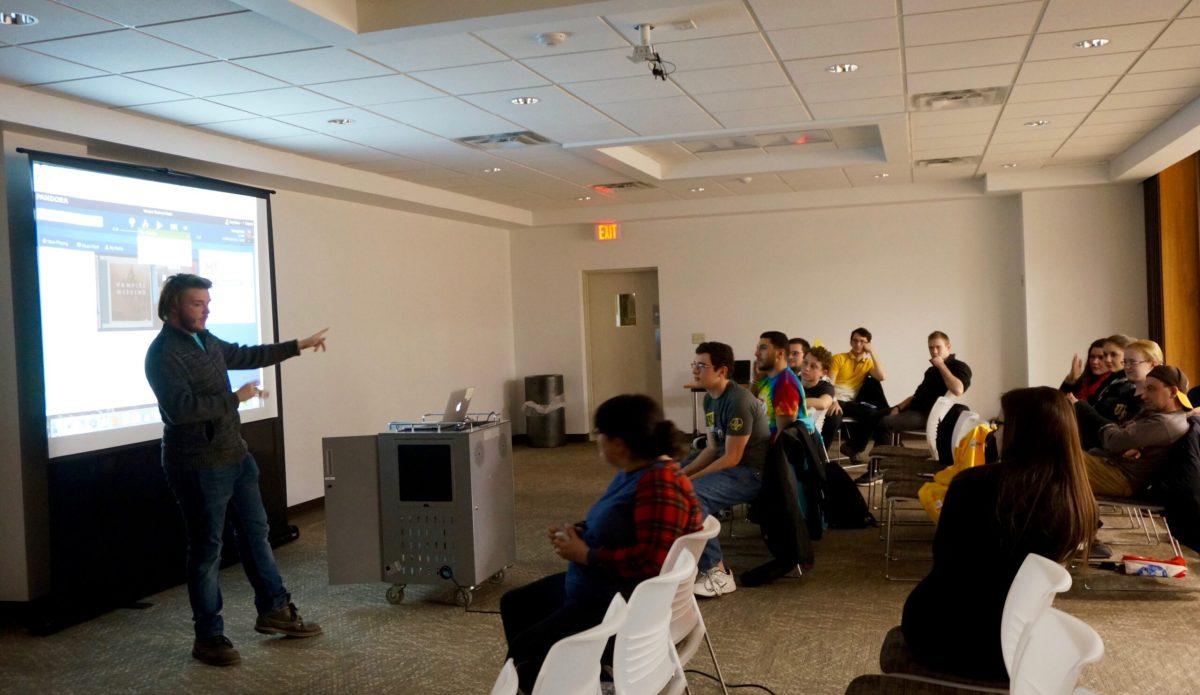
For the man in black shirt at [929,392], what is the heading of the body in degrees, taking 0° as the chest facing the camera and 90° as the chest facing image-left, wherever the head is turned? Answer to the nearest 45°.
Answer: approximately 45°

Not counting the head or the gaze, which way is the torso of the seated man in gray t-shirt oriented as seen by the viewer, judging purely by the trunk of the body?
to the viewer's left

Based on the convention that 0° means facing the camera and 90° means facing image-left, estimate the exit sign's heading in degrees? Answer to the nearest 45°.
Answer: approximately 0°

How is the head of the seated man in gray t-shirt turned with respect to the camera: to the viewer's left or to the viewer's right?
to the viewer's left

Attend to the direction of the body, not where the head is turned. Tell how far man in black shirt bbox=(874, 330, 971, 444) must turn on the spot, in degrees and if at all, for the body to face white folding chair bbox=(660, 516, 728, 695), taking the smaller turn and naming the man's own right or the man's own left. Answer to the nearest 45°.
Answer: approximately 45° to the man's own left

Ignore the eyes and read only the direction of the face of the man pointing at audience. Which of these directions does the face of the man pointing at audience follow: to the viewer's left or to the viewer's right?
to the viewer's right

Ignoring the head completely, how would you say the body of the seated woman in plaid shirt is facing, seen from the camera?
to the viewer's left

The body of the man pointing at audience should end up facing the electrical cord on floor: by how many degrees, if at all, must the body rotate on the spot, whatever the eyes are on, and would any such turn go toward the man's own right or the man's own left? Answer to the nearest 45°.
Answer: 0° — they already face it

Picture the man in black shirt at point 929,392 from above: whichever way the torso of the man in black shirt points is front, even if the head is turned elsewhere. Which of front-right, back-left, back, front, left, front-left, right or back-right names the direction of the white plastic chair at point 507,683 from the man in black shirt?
front-left

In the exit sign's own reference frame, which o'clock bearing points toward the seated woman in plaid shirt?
The seated woman in plaid shirt is roughly at 12 o'clock from the exit sign.

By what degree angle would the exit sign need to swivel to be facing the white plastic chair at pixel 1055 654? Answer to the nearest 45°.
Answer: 0° — it already faces it

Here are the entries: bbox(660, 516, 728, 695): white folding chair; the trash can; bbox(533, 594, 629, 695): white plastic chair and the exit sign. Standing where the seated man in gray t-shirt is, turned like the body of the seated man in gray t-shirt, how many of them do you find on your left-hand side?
2

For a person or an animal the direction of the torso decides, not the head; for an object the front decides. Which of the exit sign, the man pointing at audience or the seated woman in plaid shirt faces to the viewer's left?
the seated woman in plaid shirt

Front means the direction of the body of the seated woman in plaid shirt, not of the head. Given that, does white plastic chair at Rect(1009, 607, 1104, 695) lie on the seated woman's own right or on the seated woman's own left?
on the seated woman's own left

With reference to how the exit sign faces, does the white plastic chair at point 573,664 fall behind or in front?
in front

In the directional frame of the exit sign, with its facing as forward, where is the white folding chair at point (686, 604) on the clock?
The white folding chair is roughly at 12 o'clock from the exit sign.

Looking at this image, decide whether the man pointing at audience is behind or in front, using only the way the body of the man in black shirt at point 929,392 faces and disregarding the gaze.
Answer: in front

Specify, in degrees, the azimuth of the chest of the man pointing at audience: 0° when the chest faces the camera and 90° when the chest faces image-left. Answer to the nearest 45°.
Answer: approximately 315°
